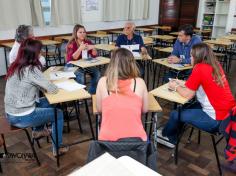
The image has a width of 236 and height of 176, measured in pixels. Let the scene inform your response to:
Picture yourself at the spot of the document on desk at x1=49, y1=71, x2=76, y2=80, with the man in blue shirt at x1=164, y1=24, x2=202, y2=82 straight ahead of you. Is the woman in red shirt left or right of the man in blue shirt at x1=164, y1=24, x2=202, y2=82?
right

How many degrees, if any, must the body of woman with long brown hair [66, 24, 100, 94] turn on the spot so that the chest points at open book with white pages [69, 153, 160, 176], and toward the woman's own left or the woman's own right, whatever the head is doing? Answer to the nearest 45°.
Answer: approximately 45° to the woman's own right

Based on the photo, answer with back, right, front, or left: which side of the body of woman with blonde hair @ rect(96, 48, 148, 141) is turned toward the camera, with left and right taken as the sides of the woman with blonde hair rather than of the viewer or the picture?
back

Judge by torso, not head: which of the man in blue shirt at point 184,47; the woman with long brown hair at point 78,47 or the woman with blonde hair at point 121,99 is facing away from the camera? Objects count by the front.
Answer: the woman with blonde hair

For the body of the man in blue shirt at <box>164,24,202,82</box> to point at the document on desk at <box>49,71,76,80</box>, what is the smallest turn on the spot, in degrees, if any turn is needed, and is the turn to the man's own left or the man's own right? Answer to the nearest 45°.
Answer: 0° — they already face it

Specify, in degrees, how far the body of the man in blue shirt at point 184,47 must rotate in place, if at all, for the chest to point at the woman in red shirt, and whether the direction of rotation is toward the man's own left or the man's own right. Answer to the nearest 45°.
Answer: approximately 45° to the man's own left

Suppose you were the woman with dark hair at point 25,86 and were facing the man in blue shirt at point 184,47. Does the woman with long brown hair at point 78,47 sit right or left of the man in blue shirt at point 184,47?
left

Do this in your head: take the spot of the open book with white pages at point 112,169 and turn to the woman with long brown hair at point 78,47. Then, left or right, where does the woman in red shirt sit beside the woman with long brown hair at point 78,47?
right

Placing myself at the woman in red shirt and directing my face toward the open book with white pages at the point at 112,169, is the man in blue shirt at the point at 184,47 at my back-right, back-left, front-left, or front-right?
back-right

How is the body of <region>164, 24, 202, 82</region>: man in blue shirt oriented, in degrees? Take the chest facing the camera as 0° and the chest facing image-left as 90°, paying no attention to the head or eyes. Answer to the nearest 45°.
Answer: approximately 45°

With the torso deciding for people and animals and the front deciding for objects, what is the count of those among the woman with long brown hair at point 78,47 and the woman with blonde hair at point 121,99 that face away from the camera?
1

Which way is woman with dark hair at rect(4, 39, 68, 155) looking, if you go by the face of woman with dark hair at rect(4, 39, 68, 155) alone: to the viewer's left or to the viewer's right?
to the viewer's right

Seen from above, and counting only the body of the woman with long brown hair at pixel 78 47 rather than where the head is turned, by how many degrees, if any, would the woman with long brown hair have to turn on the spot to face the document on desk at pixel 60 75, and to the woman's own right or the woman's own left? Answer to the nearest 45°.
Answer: approximately 45° to the woman's own right

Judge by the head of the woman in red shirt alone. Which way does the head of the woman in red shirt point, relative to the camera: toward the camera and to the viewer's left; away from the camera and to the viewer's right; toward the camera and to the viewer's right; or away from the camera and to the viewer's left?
away from the camera and to the viewer's left
